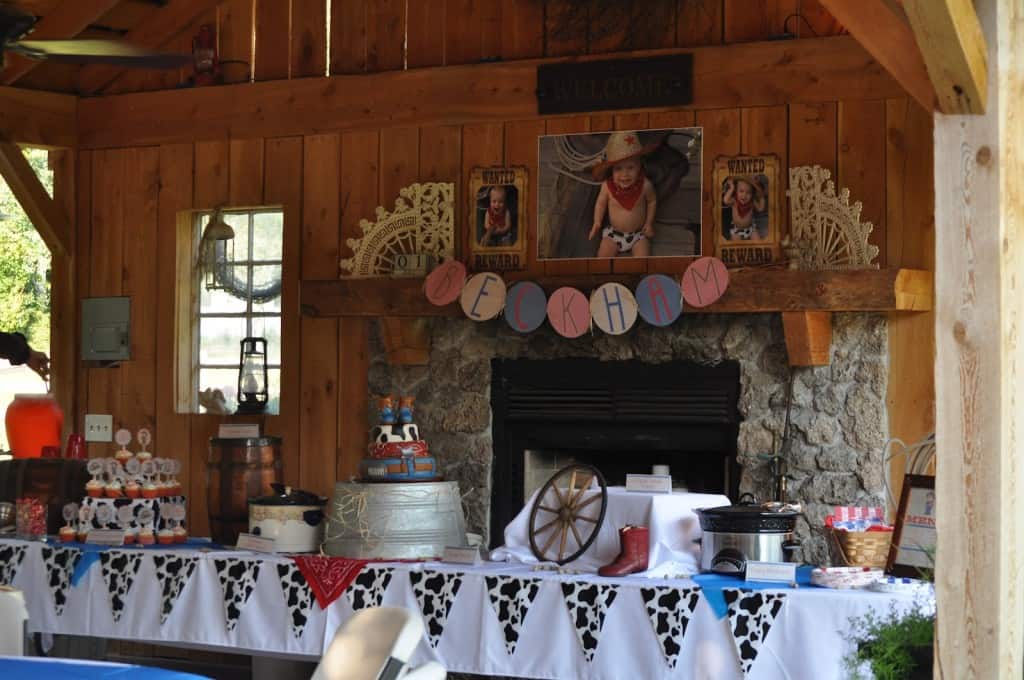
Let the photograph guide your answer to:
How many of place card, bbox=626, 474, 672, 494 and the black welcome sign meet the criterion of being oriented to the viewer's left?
0

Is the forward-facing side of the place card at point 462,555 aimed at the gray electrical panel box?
no

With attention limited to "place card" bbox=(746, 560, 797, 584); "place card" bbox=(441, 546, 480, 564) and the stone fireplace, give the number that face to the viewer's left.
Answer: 0

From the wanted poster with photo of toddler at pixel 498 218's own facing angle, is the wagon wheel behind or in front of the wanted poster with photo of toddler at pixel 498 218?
in front

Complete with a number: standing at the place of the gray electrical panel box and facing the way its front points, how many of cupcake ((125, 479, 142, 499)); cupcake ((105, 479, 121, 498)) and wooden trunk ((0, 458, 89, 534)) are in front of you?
3

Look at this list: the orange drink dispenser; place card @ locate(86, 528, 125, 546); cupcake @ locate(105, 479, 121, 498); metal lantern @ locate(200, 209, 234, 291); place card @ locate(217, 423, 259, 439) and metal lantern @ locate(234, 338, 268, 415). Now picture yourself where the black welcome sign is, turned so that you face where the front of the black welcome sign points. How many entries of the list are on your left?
0

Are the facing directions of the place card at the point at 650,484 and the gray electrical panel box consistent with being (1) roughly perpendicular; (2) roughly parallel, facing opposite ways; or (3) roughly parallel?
roughly parallel

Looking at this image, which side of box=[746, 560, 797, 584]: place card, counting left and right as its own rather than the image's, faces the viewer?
front

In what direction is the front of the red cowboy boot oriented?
to the viewer's left

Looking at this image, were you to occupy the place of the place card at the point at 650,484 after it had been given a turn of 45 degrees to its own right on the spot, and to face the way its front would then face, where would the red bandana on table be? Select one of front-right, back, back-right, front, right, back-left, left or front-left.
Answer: front-right

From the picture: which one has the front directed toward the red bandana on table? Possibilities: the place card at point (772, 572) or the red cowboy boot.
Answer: the red cowboy boot

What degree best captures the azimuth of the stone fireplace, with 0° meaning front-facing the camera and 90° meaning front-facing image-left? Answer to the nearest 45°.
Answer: approximately 0°

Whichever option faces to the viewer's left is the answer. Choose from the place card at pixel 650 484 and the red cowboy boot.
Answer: the red cowboy boot

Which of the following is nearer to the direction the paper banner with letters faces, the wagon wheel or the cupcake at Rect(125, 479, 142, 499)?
the wagon wheel

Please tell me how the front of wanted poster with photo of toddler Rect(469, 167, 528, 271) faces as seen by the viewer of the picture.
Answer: facing the viewer

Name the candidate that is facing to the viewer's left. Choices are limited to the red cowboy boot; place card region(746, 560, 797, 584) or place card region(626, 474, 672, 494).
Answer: the red cowboy boot

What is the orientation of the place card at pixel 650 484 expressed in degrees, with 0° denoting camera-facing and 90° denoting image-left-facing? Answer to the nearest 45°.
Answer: approximately 0°
